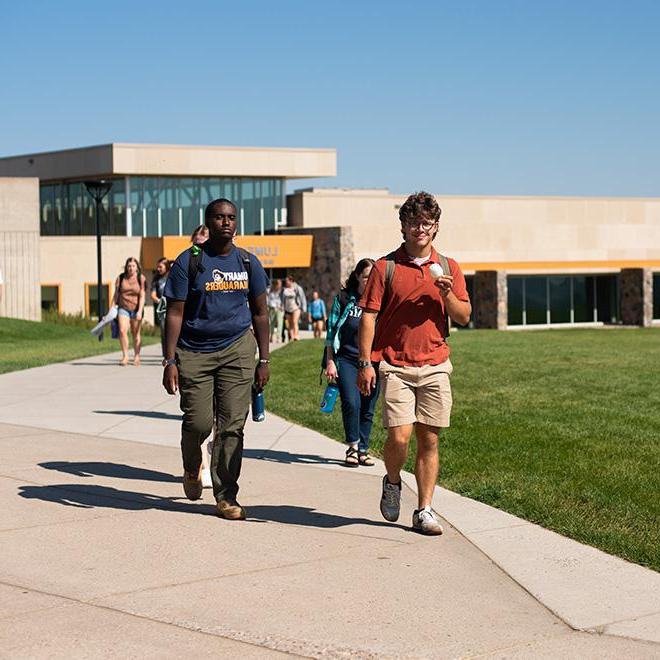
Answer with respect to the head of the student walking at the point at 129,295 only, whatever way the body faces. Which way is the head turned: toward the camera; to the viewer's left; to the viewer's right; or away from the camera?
toward the camera

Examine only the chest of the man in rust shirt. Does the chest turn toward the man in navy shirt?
no

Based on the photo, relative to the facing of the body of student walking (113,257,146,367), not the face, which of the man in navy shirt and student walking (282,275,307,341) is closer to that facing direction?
the man in navy shirt

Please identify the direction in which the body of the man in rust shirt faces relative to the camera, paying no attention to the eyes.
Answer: toward the camera

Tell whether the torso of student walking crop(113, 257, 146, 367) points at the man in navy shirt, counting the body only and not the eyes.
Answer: yes

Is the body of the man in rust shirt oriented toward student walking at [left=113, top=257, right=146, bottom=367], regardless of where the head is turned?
no

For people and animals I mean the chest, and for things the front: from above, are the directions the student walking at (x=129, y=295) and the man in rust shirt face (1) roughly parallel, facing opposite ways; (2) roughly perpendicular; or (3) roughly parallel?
roughly parallel

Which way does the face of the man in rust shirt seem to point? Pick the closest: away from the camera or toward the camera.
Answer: toward the camera

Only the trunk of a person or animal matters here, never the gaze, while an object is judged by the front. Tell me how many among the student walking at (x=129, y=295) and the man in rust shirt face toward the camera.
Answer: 2

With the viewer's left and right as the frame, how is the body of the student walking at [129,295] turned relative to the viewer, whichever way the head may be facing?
facing the viewer

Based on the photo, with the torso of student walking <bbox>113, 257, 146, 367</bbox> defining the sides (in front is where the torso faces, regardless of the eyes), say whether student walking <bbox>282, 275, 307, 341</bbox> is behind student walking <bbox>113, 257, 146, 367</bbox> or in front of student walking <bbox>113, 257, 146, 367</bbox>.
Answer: behind

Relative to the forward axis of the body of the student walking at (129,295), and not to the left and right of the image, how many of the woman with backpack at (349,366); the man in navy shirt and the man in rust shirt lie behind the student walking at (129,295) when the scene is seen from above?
0

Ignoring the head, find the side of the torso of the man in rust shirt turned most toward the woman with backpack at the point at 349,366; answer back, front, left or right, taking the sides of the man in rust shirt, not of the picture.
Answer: back

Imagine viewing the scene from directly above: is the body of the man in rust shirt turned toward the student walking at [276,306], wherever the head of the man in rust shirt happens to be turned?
no

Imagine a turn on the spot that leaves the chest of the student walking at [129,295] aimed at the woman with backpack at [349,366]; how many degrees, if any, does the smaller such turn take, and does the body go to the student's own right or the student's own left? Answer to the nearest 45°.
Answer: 0° — they already face them
